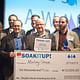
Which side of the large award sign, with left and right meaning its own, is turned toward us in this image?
front

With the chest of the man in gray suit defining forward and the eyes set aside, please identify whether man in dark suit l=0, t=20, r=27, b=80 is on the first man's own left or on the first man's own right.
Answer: on the first man's own right

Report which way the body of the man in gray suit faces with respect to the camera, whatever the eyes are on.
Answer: toward the camera

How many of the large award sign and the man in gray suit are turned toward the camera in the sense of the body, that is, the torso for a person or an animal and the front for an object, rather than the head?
2
